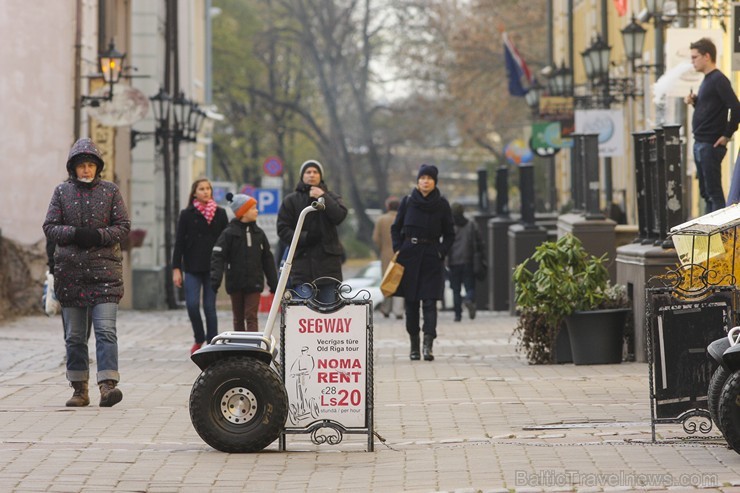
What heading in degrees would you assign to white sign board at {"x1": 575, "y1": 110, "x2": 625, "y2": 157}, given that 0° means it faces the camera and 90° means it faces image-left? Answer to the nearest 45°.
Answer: approximately 0°

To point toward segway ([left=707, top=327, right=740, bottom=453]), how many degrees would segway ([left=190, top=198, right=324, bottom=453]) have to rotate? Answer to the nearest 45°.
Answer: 0° — it already faces it

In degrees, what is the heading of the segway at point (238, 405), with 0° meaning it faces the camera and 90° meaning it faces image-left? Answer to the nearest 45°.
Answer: approximately 270°

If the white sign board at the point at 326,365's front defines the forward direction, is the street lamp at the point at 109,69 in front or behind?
behind

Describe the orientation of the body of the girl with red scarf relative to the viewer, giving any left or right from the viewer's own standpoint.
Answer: facing the viewer and to the right of the viewer

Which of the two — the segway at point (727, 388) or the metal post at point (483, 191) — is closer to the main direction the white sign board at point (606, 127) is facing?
the segway

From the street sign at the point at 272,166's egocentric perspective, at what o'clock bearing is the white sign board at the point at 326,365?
The white sign board is roughly at 12 o'clock from the street sign.

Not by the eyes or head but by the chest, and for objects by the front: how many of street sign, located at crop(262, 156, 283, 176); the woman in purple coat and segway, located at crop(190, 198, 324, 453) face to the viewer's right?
1
